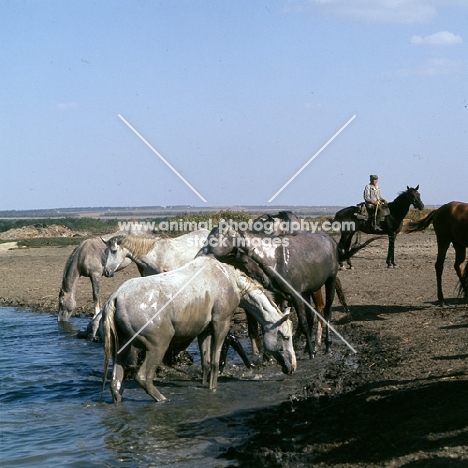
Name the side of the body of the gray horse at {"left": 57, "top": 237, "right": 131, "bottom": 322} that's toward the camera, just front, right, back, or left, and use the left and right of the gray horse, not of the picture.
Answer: left

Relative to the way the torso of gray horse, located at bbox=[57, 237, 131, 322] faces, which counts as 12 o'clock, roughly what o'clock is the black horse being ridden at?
The black horse being ridden is roughly at 5 o'clock from the gray horse.

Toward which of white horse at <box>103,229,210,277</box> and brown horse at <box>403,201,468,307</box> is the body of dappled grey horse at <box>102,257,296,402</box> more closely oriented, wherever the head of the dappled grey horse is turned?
the brown horse

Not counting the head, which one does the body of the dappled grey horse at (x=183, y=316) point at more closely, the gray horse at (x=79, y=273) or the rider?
the rider

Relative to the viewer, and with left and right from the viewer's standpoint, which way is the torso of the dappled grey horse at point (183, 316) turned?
facing to the right of the viewer

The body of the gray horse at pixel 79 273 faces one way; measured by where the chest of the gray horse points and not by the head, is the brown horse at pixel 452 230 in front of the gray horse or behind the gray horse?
behind

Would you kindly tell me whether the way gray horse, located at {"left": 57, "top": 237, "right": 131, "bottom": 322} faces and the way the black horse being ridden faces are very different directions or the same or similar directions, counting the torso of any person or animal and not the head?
very different directions

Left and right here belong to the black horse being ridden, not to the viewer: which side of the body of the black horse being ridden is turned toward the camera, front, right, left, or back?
right

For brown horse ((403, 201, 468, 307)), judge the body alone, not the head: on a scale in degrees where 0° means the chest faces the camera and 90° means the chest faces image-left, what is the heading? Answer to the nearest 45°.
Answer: approximately 270°
